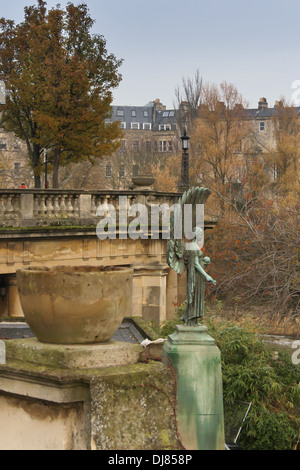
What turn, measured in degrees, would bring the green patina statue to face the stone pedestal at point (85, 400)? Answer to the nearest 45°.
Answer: approximately 90° to its right

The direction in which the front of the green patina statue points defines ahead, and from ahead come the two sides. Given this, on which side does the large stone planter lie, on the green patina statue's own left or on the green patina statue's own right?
on the green patina statue's own right

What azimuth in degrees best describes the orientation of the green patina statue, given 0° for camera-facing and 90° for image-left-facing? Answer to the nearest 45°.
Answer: approximately 270°
